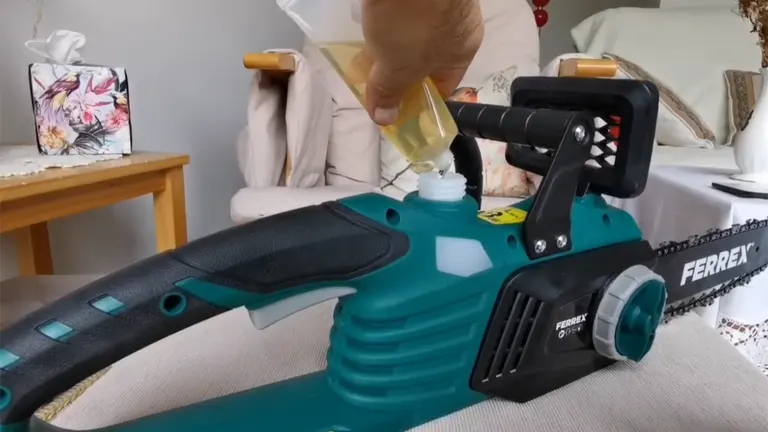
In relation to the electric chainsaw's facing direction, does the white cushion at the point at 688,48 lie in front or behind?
in front

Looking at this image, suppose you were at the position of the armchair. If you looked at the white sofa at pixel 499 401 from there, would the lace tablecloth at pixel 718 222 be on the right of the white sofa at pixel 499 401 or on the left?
left

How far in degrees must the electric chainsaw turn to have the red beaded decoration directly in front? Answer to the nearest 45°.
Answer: approximately 45° to its left

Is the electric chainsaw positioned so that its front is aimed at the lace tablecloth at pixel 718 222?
yes

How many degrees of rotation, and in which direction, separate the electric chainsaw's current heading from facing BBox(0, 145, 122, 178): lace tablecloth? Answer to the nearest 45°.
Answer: approximately 90° to its left

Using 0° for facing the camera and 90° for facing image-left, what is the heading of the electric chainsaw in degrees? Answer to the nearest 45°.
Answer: approximately 225°

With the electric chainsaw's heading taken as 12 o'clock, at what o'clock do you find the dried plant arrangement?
The dried plant arrangement is roughly at 12 o'clock from the electric chainsaw.

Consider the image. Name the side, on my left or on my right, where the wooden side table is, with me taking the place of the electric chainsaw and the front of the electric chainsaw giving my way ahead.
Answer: on my left

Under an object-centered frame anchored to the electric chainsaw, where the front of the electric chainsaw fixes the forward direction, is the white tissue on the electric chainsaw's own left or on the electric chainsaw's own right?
on the electric chainsaw's own left

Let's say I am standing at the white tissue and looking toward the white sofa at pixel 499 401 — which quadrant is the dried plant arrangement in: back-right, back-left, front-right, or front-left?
front-left
